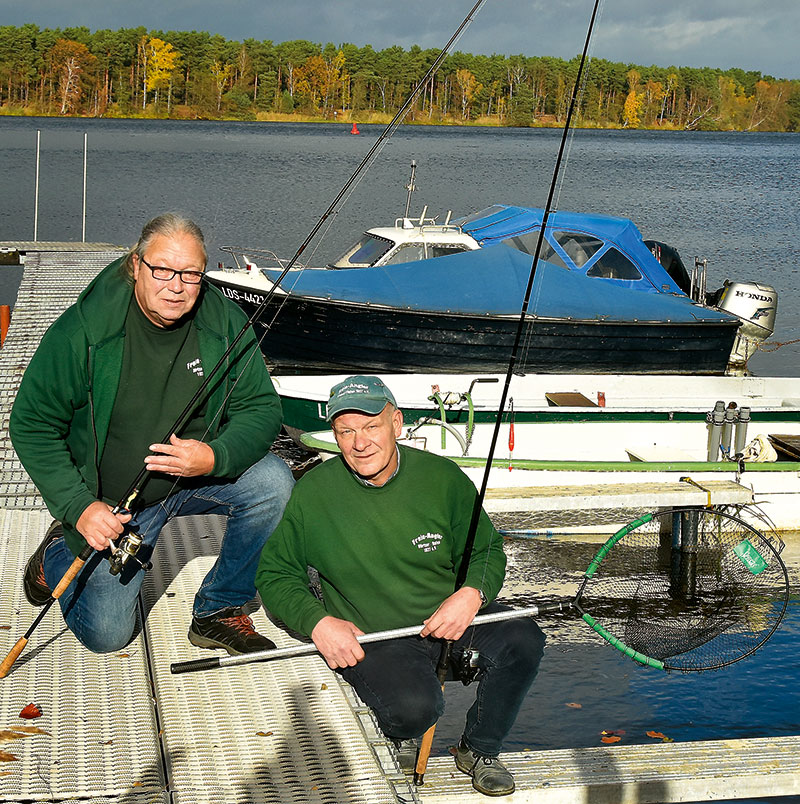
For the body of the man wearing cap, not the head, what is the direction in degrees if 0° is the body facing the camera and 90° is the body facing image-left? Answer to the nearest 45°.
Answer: approximately 0°

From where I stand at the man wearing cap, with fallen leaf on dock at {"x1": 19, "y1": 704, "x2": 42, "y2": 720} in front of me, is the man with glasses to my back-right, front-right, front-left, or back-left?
front-right

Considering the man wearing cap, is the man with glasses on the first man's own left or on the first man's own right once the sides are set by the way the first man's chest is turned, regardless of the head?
on the first man's own right

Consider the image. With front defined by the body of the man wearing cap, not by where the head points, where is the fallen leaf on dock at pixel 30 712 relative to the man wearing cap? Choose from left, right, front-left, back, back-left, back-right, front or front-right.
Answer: right
